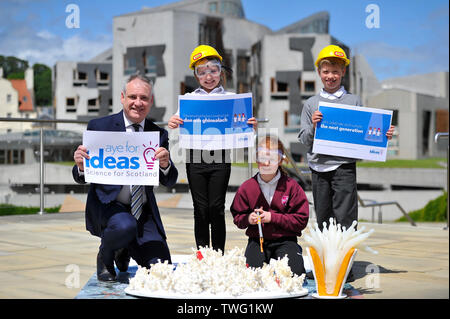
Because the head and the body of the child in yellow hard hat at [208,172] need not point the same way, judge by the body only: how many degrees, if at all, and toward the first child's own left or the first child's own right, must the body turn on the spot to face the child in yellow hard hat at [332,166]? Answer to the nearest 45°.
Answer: approximately 90° to the first child's own left

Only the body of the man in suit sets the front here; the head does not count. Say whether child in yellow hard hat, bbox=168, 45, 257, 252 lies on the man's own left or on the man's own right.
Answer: on the man's own left

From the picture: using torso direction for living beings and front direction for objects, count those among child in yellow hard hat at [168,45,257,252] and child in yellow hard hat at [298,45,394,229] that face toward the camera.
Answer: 2

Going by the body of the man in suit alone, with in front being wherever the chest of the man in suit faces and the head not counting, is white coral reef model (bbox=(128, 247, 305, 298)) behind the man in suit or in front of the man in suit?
in front

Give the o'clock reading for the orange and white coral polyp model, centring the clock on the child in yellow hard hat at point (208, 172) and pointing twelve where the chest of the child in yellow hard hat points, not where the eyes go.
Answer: The orange and white coral polyp model is roughly at 11 o'clock from the child in yellow hard hat.

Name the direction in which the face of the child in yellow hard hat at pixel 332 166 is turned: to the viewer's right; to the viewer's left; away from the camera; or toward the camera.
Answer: toward the camera

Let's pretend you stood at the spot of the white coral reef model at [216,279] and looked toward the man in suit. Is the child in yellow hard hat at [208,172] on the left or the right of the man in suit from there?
right

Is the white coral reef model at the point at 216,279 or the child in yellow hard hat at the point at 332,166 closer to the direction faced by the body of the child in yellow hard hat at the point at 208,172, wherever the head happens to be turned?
the white coral reef model

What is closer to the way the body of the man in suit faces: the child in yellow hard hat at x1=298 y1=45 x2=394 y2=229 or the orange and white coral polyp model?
the orange and white coral polyp model

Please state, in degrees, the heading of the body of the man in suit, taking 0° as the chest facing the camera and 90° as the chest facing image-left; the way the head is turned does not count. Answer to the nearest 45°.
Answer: approximately 0°

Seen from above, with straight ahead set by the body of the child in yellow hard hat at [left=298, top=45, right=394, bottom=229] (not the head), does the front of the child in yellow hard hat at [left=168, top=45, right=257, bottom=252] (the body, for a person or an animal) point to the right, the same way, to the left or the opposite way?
the same way

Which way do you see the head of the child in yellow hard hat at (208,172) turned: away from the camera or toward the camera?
toward the camera

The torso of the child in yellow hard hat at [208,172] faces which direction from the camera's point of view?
toward the camera

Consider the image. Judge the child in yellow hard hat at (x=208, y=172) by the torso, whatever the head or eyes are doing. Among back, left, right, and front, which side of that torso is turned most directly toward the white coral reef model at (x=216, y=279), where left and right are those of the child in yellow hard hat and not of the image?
front

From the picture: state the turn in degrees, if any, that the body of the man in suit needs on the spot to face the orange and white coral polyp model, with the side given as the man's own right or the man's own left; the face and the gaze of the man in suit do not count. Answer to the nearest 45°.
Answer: approximately 45° to the man's own left

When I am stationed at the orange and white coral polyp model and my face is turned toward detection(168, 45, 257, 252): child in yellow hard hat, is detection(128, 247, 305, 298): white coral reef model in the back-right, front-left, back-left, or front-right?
front-left

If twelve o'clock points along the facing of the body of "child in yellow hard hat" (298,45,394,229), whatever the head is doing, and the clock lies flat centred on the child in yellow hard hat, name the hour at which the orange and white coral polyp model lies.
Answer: The orange and white coral polyp model is roughly at 12 o'clock from the child in yellow hard hat.
